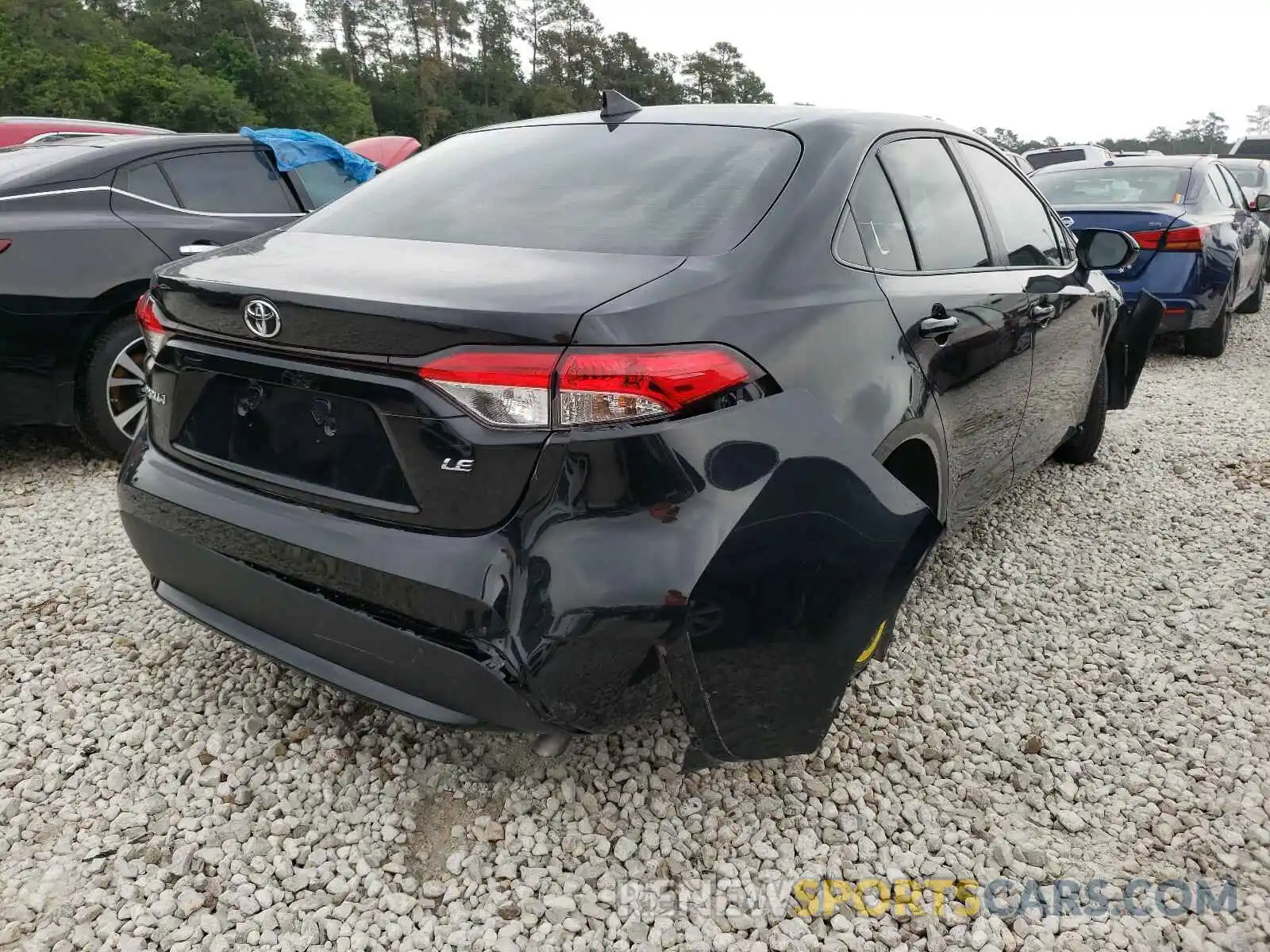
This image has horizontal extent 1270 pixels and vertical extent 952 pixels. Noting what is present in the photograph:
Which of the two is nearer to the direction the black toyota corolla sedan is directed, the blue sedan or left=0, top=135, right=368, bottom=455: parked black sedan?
the blue sedan

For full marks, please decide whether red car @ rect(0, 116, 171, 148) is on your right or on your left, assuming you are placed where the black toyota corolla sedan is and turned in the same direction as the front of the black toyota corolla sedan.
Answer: on your left

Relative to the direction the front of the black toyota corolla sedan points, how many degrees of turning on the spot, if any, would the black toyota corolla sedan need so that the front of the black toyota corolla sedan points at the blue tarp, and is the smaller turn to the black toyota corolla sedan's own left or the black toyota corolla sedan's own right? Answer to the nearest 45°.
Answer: approximately 90° to the black toyota corolla sedan's own left

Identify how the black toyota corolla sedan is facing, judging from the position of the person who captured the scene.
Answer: facing away from the viewer and to the right of the viewer

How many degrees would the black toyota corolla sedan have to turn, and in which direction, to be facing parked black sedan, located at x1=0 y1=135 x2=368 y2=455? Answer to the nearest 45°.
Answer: approximately 90° to its left

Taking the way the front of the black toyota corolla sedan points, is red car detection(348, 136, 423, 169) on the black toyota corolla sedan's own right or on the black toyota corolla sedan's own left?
on the black toyota corolla sedan's own left

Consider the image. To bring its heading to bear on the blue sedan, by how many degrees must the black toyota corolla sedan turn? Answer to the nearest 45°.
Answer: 0° — it already faces it
